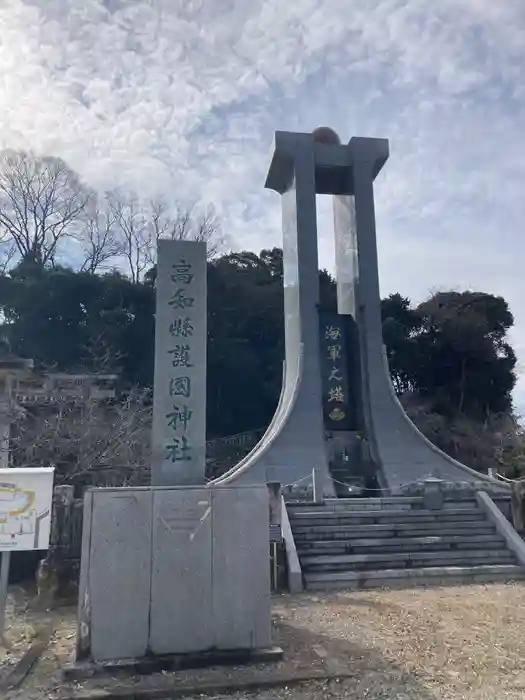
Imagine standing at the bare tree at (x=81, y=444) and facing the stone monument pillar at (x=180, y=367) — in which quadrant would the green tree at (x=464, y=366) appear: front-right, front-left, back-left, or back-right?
back-left

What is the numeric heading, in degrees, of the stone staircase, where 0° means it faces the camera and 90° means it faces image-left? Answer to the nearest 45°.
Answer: approximately 0°

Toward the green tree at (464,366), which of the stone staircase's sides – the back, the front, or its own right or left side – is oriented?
back

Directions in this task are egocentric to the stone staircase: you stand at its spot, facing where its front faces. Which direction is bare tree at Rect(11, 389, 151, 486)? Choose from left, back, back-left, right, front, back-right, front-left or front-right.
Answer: right
